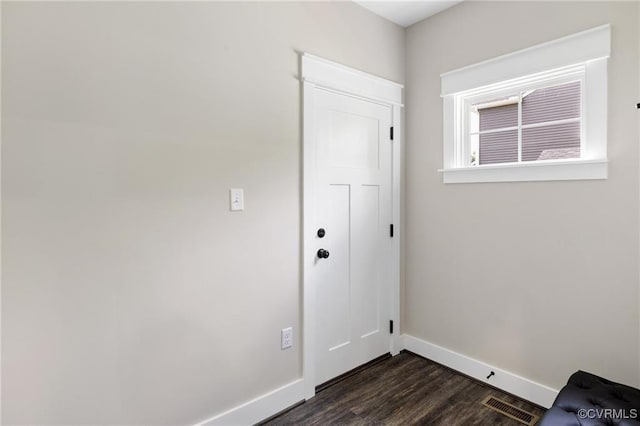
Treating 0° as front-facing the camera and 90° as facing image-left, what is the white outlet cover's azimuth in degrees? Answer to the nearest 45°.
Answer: approximately 315°

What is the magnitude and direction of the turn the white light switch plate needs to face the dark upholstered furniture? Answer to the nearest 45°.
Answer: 0° — it already faces it
